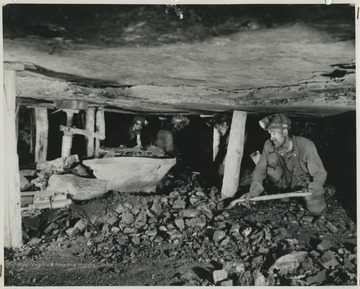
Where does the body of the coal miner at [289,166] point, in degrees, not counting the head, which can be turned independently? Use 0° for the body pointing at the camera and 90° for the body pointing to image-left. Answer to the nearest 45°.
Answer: approximately 45°

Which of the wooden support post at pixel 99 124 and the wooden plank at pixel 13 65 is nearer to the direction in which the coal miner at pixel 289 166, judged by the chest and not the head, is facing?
the wooden plank

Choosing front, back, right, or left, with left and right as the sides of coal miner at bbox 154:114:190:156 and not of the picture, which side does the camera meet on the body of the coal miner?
right

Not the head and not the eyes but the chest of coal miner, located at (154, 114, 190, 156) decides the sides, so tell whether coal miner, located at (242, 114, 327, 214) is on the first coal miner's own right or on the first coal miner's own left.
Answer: on the first coal miner's own right
